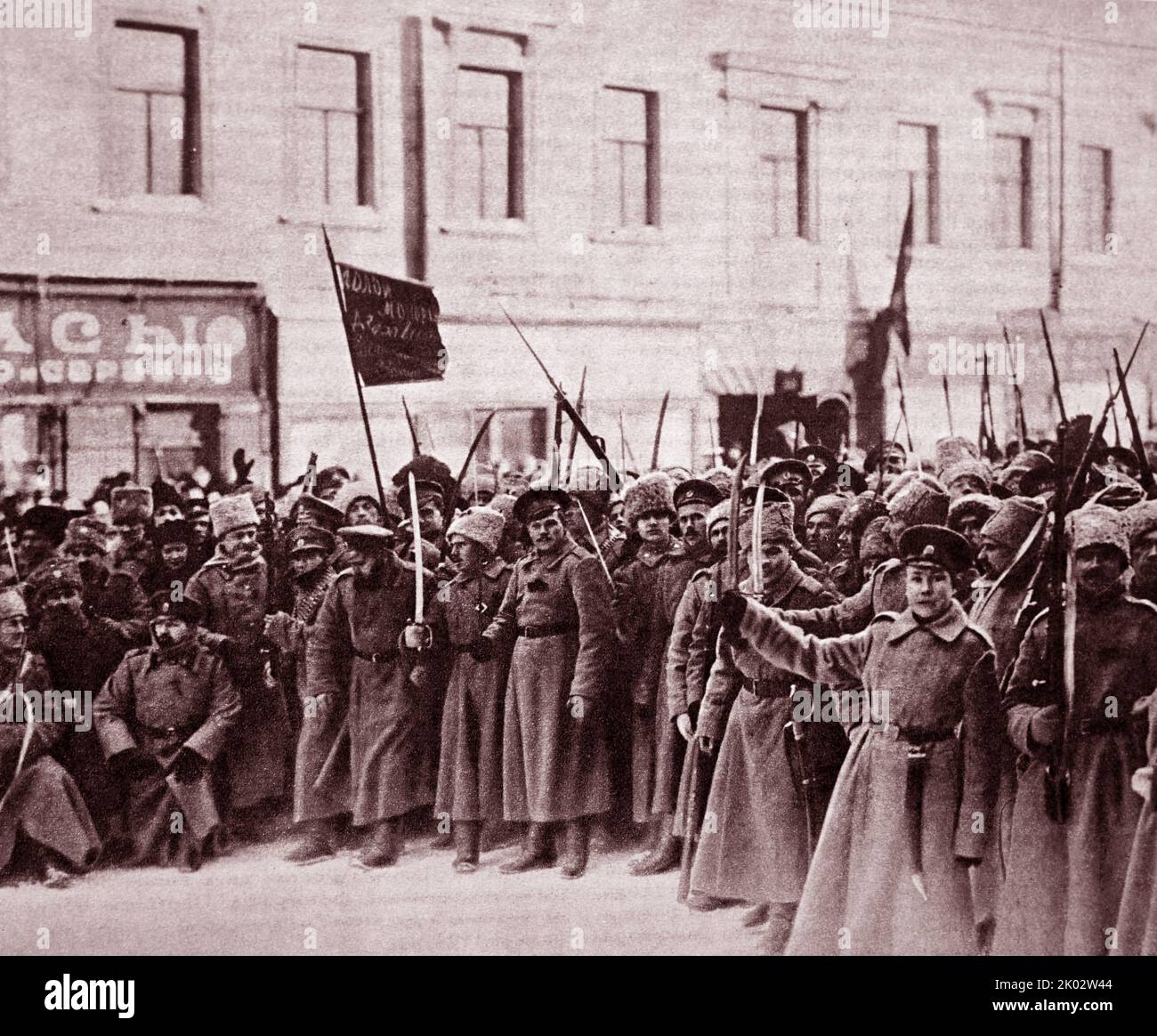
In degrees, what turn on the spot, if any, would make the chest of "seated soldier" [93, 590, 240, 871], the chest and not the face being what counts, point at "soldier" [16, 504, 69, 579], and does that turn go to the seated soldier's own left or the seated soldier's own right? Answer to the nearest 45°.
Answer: approximately 135° to the seated soldier's own right

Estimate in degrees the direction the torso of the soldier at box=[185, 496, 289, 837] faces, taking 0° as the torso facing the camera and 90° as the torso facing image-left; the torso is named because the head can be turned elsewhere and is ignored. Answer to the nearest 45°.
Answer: approximately 315°

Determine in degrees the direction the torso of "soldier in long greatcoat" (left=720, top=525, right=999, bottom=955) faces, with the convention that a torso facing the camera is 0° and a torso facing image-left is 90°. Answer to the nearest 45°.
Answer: approximately 0°

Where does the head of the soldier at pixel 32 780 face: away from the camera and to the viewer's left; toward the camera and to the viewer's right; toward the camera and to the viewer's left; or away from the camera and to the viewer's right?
toward the camera and to the viewer's right

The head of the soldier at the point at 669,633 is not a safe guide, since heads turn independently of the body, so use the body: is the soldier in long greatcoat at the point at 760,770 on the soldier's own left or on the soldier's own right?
on the soldier's own left

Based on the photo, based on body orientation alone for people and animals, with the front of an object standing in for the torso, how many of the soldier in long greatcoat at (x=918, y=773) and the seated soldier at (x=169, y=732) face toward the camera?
2
